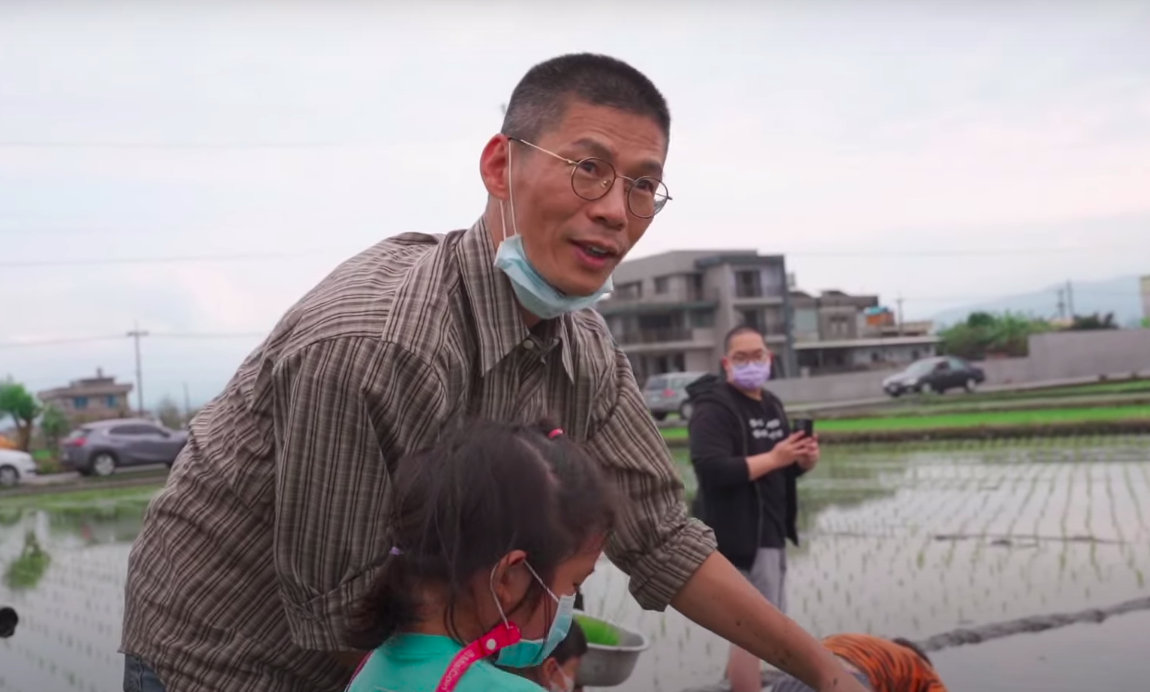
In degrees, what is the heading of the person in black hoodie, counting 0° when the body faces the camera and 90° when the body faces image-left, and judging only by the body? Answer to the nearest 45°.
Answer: approximately 315°

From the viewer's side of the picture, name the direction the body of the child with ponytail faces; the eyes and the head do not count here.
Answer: to the viewer's right

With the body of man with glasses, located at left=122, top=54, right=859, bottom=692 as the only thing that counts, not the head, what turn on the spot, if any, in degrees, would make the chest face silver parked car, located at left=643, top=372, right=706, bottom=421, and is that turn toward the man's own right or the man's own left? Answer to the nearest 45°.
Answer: approximately 135° to the man's own left

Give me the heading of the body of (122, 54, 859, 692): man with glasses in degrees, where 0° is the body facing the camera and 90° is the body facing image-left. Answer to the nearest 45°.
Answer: approximately 315°
